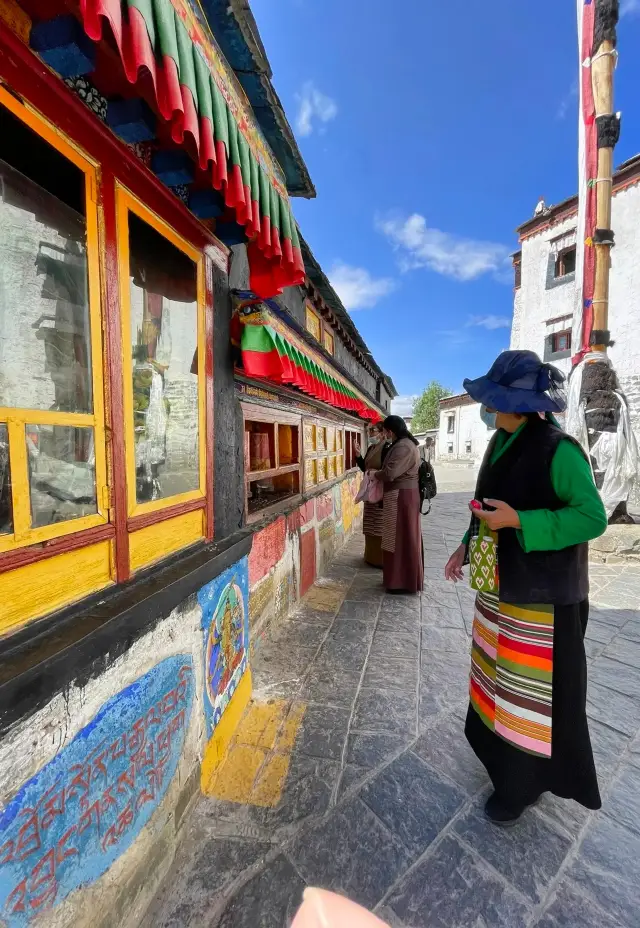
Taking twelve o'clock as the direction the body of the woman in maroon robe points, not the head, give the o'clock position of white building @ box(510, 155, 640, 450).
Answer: The white building is roughly at 4 o'clock from the woman in maroon robe.

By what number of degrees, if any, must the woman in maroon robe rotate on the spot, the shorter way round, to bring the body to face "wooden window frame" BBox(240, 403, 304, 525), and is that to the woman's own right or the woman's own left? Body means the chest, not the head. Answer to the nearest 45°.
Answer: approximately 45° to the woman's own left

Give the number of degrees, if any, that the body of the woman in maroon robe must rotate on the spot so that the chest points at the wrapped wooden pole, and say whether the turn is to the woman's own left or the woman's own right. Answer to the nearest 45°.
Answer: approximately 135° to the woman's own right

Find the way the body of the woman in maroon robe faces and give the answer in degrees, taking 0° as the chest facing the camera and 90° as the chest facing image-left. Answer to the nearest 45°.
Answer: approximately 90°

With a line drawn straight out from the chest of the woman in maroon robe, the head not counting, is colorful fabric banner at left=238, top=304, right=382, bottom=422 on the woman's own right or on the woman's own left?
on the woman's own left

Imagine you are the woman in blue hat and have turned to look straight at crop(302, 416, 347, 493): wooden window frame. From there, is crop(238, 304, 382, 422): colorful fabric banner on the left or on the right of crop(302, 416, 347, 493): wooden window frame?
left

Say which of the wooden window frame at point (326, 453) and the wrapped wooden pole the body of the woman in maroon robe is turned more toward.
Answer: the wooden window frame
